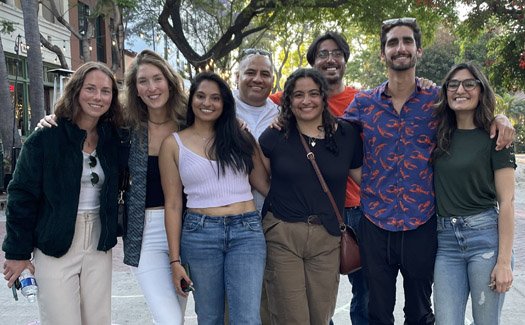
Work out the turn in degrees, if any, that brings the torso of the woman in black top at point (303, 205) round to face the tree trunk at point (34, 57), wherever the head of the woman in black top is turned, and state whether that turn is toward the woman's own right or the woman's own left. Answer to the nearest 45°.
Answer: approximately 135° to the woman's own right

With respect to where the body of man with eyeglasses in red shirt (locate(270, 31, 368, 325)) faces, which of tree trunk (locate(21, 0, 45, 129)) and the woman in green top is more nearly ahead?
the woman in green top

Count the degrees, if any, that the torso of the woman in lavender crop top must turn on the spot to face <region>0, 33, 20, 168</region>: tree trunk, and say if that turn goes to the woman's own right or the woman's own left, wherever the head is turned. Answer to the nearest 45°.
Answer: approximately 135° to the woman's own right

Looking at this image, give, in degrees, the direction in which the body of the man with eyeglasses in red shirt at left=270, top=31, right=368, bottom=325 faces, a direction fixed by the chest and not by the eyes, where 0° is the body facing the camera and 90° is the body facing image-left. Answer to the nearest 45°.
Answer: approximately 0°

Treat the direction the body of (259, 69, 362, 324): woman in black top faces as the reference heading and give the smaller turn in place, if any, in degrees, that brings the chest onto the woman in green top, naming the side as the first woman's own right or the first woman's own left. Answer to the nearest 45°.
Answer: approximately 90° to the first woman's own left

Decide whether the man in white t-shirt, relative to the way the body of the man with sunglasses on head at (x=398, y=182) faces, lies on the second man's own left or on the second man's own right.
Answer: on the second man's own right

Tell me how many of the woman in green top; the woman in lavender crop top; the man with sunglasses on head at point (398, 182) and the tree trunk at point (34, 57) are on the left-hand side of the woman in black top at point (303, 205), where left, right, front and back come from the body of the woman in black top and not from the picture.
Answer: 2
